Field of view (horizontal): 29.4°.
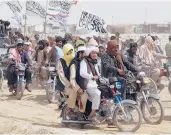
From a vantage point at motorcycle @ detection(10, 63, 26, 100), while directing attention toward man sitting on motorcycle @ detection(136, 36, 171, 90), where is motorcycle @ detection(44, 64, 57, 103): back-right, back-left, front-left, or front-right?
front-right

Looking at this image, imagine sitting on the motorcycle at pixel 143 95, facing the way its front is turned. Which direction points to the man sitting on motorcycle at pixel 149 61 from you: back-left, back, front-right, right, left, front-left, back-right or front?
back-left

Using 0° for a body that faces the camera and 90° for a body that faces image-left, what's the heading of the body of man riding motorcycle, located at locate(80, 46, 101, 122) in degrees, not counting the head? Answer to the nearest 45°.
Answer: approximately 315°

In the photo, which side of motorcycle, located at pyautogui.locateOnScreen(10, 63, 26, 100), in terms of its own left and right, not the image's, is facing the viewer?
front

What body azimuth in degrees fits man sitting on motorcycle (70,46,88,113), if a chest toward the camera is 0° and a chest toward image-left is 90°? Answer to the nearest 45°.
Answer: approximately 315°

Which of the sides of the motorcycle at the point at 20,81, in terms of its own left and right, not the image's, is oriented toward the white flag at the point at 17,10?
back

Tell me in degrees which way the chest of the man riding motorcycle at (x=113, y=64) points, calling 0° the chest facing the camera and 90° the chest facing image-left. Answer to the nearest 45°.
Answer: approximately 315°

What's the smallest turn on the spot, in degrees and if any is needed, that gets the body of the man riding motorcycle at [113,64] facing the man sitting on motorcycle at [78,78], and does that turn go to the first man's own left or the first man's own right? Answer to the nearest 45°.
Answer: approximately 90° to the first man's own right
